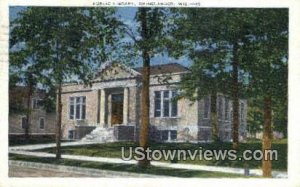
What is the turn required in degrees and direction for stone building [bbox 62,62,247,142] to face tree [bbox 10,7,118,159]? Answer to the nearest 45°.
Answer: approximately 45° to its right

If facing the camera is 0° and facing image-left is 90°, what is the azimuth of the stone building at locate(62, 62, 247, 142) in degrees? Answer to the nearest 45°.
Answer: approximately 45°
